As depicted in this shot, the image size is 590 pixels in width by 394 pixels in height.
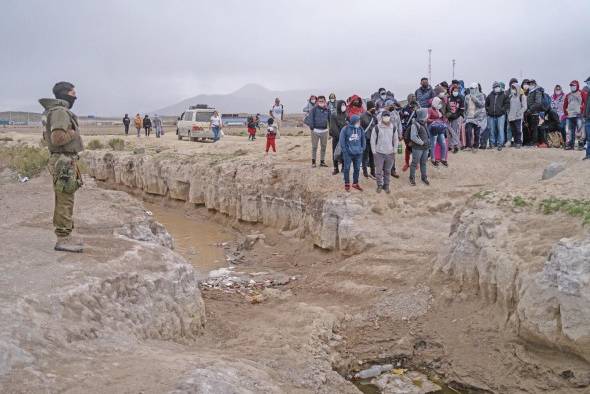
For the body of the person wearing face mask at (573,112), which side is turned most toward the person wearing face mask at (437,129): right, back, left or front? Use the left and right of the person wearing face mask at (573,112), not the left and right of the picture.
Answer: right

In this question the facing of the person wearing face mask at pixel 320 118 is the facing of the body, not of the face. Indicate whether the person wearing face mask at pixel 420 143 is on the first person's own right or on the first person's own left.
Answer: on the first person's own left

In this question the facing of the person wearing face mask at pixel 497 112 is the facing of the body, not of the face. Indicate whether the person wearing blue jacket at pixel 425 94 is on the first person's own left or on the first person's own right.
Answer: on the first person's own right

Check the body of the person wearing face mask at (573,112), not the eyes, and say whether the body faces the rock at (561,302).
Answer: yes

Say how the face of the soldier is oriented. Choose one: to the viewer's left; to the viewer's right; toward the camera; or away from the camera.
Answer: to the viewer's right

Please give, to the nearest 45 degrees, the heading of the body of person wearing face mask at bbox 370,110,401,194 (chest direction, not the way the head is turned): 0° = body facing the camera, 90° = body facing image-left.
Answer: approximately 0°
